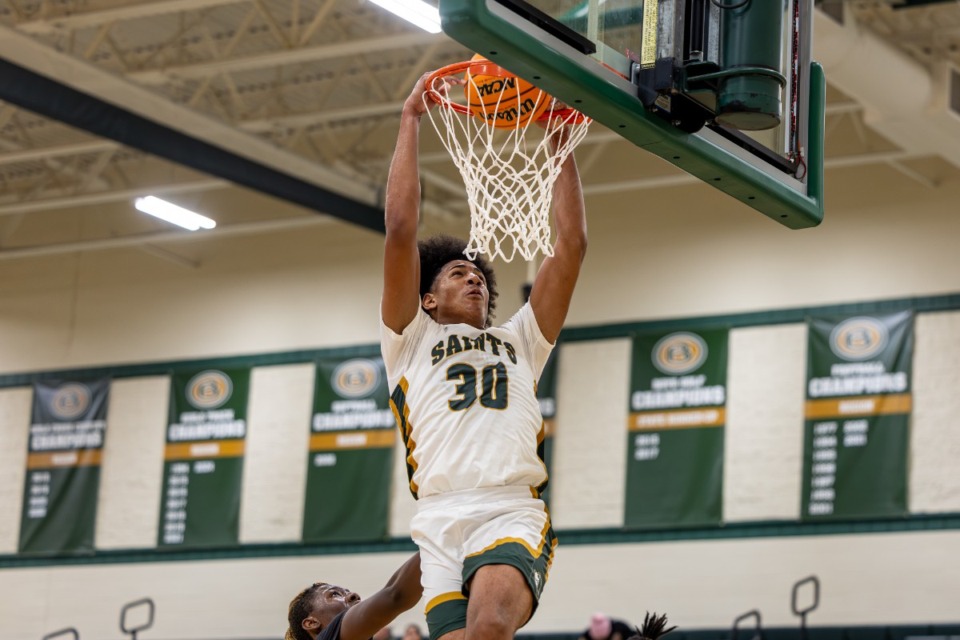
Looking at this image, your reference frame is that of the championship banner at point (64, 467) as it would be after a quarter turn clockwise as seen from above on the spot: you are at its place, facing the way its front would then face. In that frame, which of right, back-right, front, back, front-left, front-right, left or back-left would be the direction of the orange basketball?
left

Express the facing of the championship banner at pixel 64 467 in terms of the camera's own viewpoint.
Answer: facing the viewer

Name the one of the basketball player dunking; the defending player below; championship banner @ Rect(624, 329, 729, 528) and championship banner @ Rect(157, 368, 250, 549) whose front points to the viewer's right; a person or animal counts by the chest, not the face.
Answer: the defending player below

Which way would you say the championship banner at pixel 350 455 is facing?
toward the camera

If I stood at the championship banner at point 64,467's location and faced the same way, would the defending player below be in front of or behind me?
in front

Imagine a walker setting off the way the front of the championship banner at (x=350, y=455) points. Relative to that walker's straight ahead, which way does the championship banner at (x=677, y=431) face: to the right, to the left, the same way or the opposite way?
the same way

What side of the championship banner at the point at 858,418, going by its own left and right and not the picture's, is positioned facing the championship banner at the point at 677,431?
right

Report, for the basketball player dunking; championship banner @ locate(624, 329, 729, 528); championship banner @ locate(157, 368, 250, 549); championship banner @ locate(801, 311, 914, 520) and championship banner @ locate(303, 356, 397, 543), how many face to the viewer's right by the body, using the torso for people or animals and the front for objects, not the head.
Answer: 0

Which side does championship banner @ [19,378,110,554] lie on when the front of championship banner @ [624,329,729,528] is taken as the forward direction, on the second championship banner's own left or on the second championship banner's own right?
on the second championship banner's own right

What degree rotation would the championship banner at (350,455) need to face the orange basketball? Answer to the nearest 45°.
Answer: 0° — it already faces it

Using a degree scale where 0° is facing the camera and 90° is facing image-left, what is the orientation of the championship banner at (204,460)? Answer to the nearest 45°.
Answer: approximately 0°

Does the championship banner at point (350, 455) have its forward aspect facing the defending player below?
yes

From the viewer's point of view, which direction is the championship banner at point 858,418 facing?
toward the camera

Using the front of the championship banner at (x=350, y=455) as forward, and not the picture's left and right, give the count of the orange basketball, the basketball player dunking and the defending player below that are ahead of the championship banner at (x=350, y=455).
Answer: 3

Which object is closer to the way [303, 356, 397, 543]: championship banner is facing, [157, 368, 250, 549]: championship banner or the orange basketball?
the orange basketball

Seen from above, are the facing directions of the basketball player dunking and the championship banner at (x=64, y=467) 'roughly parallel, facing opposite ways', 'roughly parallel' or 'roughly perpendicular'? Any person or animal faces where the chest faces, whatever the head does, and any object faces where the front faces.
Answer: roughly parallel

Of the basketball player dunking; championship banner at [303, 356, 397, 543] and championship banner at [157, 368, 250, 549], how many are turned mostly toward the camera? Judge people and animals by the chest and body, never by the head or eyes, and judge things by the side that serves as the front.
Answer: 3

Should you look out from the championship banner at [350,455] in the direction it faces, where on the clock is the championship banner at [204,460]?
the championship banner at [204,460] is roughly at 4 o'clock from the championship banner at [350,455].

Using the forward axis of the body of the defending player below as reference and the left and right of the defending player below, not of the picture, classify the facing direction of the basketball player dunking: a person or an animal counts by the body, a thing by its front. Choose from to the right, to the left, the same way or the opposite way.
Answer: to the right

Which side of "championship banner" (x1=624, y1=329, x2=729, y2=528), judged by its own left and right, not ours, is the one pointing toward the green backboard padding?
front

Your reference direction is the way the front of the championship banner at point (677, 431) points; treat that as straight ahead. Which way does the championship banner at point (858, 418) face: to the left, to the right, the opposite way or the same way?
the same way
